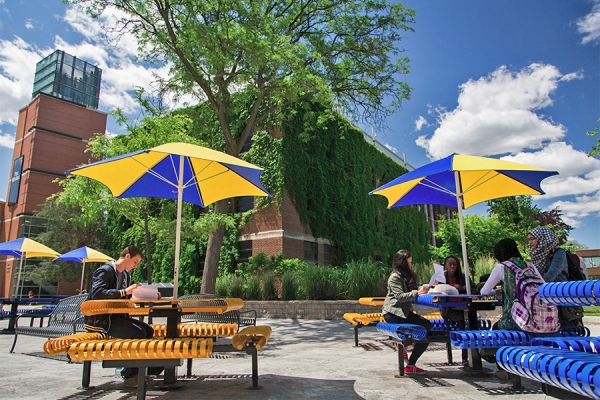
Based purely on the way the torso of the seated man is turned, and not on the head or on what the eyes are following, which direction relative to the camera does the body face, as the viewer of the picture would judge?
to the viewer's right

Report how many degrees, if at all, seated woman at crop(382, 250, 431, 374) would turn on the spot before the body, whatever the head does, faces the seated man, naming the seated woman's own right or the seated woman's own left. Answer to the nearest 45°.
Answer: approximately 135° to the seated woman's own right

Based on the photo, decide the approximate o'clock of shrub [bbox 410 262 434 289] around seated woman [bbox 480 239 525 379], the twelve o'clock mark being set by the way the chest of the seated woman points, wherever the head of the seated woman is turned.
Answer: The shrub is roughly at 1 o'clock from the seated woman.

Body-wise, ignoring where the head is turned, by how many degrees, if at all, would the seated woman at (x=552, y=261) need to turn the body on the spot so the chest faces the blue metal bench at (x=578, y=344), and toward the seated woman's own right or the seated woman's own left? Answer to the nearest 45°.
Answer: approximately 90° to the seated woman's own left

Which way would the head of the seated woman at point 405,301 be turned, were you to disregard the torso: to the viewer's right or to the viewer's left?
to the viewer's right

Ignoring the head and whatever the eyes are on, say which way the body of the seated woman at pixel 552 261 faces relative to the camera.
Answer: to the viewer's left

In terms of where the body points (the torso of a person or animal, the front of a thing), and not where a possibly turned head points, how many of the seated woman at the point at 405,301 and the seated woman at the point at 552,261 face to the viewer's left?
1

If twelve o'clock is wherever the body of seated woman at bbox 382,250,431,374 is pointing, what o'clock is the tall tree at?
The tall tree is roughly at 8 o'clock from the seated woman.

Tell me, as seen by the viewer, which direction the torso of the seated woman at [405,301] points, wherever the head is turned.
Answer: to the viewer's right

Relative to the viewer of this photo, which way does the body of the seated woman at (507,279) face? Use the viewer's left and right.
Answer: facing away from the viewer and to the left of the viewer

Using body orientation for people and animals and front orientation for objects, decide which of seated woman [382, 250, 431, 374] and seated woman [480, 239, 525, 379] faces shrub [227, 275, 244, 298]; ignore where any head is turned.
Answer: seated woman [480, 239, 525, 379]

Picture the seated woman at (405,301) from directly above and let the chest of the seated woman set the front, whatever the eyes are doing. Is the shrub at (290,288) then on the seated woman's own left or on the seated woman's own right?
on the seated woman's own left
